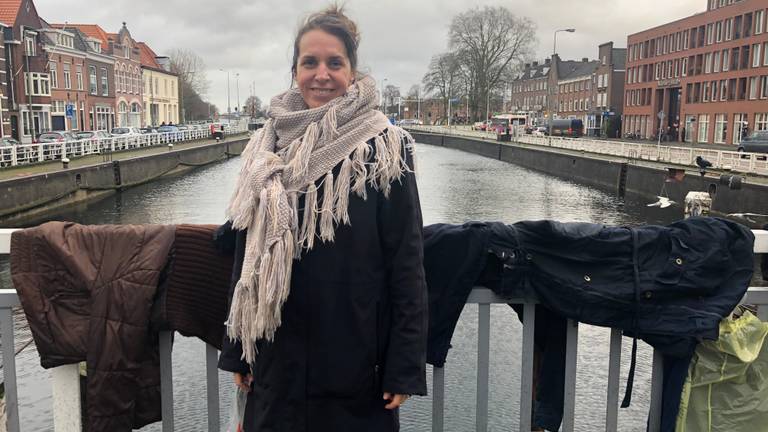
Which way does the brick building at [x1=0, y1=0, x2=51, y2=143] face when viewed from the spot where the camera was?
facing the viewer and to the right of the viewer

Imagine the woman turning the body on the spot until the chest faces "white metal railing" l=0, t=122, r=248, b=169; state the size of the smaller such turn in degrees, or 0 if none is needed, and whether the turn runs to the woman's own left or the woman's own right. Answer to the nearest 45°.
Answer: approximately 180°

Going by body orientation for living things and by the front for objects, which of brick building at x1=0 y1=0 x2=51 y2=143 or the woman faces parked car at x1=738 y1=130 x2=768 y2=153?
the brick building

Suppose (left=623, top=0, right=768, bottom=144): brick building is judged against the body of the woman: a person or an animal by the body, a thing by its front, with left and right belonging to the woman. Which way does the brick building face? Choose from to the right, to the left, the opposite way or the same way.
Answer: to the right

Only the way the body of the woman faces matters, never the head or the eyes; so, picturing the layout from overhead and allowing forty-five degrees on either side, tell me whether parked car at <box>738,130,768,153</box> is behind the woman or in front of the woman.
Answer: behind

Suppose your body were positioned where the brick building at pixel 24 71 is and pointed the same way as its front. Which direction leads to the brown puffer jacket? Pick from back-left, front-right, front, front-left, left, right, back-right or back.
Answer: front-right

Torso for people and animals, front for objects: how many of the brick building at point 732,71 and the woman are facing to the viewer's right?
0

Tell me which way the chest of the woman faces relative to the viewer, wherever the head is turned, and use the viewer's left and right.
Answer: facing the viewer

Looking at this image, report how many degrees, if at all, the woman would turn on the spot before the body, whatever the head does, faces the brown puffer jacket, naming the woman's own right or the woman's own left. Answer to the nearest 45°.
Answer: approximately 90° to the woman's own right

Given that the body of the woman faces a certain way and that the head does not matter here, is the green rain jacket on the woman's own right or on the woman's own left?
on the woman's own left

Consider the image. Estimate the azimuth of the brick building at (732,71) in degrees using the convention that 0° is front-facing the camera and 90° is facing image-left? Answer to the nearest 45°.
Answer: approximately 45°

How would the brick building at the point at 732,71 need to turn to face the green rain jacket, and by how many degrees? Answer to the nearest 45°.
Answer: approximately 45° to its left

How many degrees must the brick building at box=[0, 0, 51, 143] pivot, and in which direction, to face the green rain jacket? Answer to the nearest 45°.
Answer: approximately 45° to its right

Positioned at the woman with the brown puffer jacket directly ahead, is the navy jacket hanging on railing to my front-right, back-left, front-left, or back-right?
back-right

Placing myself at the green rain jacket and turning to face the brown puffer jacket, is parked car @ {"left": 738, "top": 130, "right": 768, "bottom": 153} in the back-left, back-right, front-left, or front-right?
back-right

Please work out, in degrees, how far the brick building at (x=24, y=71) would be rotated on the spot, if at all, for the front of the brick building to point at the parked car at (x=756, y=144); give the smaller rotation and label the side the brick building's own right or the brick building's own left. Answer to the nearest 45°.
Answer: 0° — it already faces it

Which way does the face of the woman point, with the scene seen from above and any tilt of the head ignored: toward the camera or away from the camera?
toward the camera
